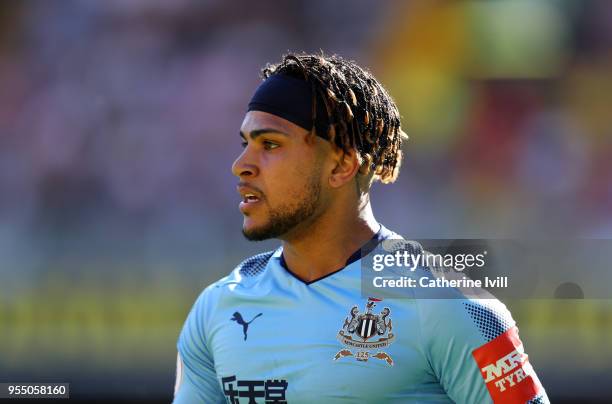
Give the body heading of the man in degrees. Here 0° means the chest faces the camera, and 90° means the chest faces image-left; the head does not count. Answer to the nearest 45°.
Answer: approximately 45°
